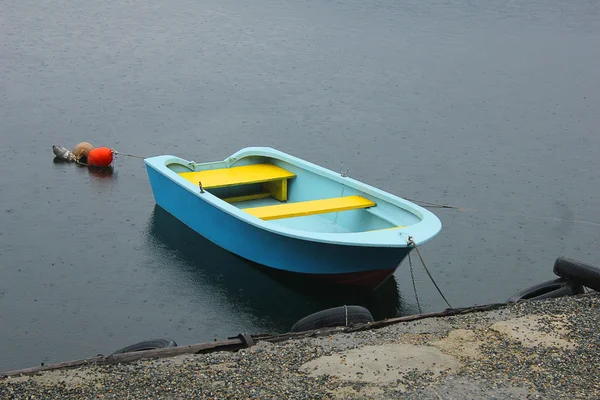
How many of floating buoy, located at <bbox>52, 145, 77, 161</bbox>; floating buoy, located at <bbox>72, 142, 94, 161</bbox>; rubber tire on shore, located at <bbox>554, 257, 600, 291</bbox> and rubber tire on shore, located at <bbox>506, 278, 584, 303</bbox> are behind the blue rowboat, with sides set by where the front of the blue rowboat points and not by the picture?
2
